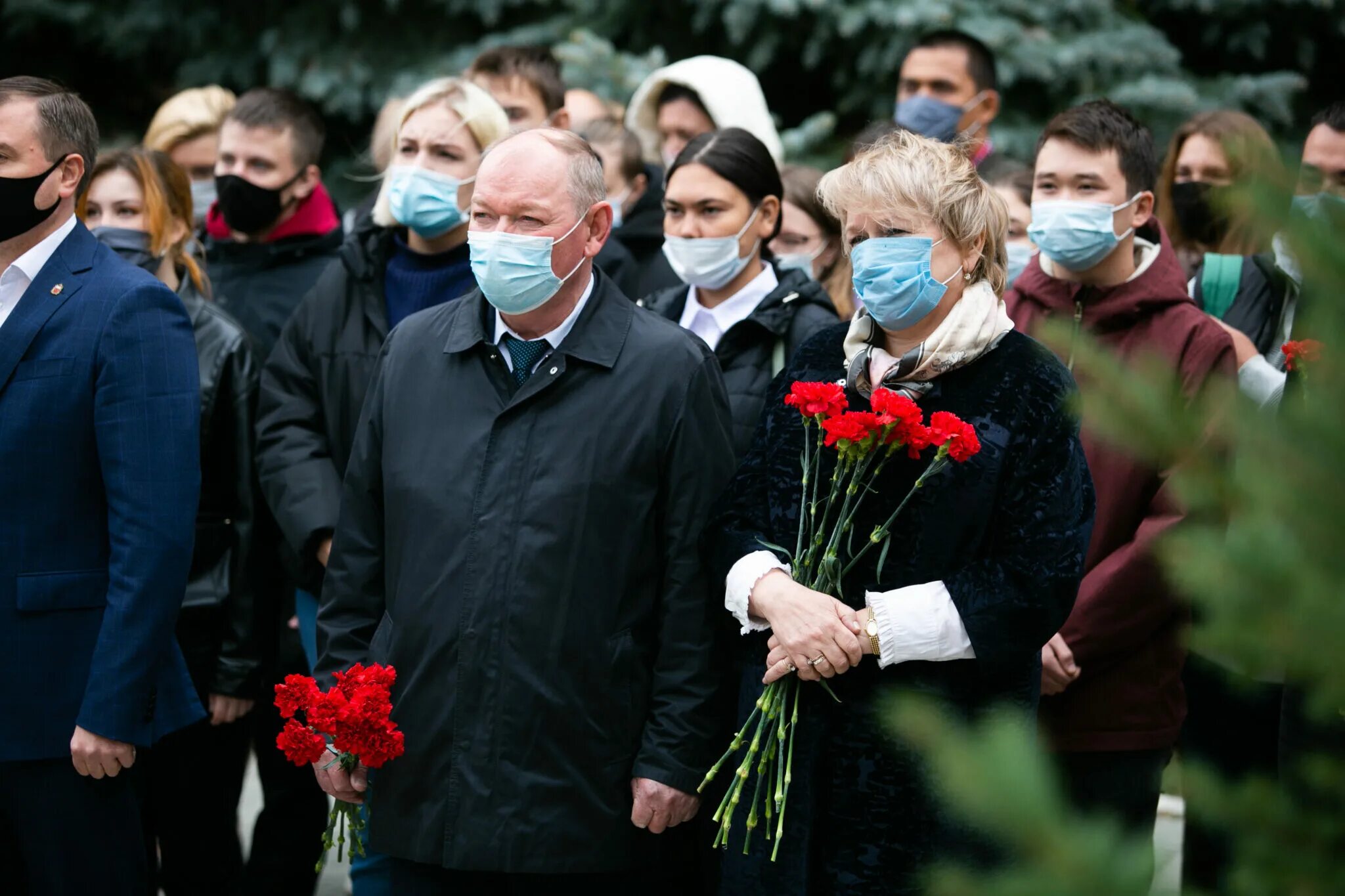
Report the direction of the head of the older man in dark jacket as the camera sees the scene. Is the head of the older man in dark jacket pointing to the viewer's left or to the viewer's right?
to the viewer's left

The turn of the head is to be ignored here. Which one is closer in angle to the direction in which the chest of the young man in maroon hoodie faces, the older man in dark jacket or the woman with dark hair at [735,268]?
the older man in dark jacket

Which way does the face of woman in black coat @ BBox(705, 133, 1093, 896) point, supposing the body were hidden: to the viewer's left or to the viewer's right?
to the viewer's left

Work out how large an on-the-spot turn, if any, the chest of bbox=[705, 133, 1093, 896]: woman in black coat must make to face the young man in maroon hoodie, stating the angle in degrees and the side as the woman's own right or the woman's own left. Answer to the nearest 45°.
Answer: approximately 180°

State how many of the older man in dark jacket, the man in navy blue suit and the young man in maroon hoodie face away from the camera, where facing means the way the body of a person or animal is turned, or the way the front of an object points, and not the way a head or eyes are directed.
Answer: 0

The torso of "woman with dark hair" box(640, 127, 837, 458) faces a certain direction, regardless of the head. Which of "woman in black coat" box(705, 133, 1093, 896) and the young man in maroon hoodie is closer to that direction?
the woman in black coat

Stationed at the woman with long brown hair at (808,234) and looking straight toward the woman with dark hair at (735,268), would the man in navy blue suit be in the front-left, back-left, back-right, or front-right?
front-right

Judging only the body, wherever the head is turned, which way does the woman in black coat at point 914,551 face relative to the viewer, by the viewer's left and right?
facing the viewer and to the left of the viewer

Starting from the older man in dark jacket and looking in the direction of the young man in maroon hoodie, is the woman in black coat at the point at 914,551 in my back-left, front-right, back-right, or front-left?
front-right

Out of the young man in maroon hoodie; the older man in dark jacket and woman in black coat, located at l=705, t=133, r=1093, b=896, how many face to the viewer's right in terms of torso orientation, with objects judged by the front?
0

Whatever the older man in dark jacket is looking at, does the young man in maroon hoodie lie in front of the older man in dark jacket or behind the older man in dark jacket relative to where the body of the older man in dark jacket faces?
behind

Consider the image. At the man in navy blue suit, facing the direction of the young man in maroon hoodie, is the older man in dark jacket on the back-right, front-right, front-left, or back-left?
front-right
